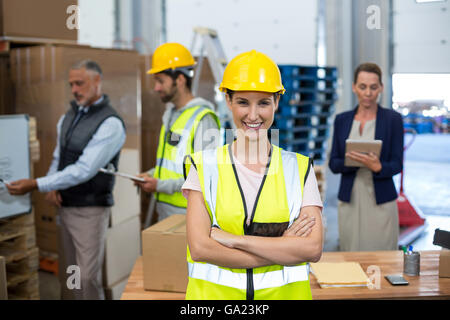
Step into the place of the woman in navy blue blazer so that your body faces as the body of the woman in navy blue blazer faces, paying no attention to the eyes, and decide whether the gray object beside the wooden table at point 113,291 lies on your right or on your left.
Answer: on your right

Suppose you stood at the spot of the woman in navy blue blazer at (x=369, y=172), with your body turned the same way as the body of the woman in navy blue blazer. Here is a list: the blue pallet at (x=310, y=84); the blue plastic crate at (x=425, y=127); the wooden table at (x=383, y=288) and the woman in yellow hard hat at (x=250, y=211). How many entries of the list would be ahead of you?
2

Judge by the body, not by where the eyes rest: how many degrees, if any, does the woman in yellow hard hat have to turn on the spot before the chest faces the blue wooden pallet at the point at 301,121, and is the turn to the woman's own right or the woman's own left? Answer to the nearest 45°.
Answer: approximately 180°

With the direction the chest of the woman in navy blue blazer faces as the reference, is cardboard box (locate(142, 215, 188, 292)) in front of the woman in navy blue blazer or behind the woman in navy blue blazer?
in front

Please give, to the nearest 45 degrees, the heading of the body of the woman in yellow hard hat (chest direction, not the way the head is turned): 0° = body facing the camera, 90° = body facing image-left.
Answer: approximately 0°

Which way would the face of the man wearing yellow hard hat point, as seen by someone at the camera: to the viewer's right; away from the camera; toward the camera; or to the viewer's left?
to the viewer's left
